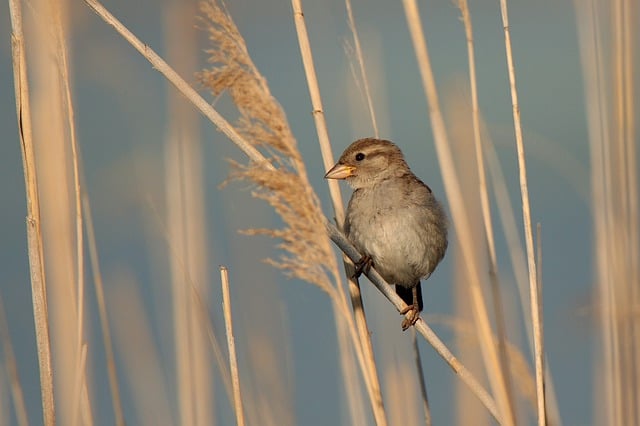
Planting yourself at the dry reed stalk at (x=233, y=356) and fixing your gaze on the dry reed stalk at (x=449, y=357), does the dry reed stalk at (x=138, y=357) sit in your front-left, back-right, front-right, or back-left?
back-left

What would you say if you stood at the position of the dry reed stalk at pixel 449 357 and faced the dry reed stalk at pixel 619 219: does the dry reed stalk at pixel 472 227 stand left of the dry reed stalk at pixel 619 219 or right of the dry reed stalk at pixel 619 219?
left

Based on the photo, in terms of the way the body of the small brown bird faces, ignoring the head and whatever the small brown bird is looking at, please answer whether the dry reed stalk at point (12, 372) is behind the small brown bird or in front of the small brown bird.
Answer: in front

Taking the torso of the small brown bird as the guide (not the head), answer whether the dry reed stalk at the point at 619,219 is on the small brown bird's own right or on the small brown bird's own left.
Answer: on the small brown bird's own left

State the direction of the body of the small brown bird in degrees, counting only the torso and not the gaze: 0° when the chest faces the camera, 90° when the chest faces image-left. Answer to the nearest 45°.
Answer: approximately 45°

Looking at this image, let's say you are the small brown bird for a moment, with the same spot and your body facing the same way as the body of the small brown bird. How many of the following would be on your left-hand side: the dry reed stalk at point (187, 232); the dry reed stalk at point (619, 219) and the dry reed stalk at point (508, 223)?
2

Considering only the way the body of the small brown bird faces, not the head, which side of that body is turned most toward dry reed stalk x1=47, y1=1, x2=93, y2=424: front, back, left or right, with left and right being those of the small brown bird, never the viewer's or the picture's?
right

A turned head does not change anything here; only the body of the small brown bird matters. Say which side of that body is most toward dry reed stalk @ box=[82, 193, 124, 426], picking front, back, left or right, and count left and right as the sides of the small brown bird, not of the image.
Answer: right
